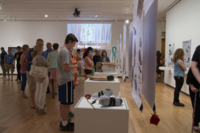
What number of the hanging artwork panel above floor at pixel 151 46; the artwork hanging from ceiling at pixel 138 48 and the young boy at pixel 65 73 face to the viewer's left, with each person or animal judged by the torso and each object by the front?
2

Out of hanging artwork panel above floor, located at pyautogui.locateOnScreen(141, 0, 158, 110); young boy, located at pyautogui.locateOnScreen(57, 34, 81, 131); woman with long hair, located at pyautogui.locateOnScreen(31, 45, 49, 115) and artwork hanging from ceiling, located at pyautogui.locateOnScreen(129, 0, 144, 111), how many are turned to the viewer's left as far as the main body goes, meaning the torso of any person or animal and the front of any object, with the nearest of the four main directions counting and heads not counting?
2

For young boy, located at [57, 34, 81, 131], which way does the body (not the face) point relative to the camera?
to the viewer's right

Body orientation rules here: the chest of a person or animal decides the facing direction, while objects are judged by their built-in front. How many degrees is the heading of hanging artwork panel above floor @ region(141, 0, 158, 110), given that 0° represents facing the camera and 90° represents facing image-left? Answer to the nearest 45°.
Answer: approximately 90°

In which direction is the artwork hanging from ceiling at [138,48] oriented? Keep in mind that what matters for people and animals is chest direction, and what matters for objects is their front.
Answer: to the viewer's left

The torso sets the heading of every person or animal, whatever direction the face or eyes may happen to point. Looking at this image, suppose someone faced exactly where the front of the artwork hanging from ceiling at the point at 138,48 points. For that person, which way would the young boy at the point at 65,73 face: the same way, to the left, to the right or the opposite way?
the opposite way
